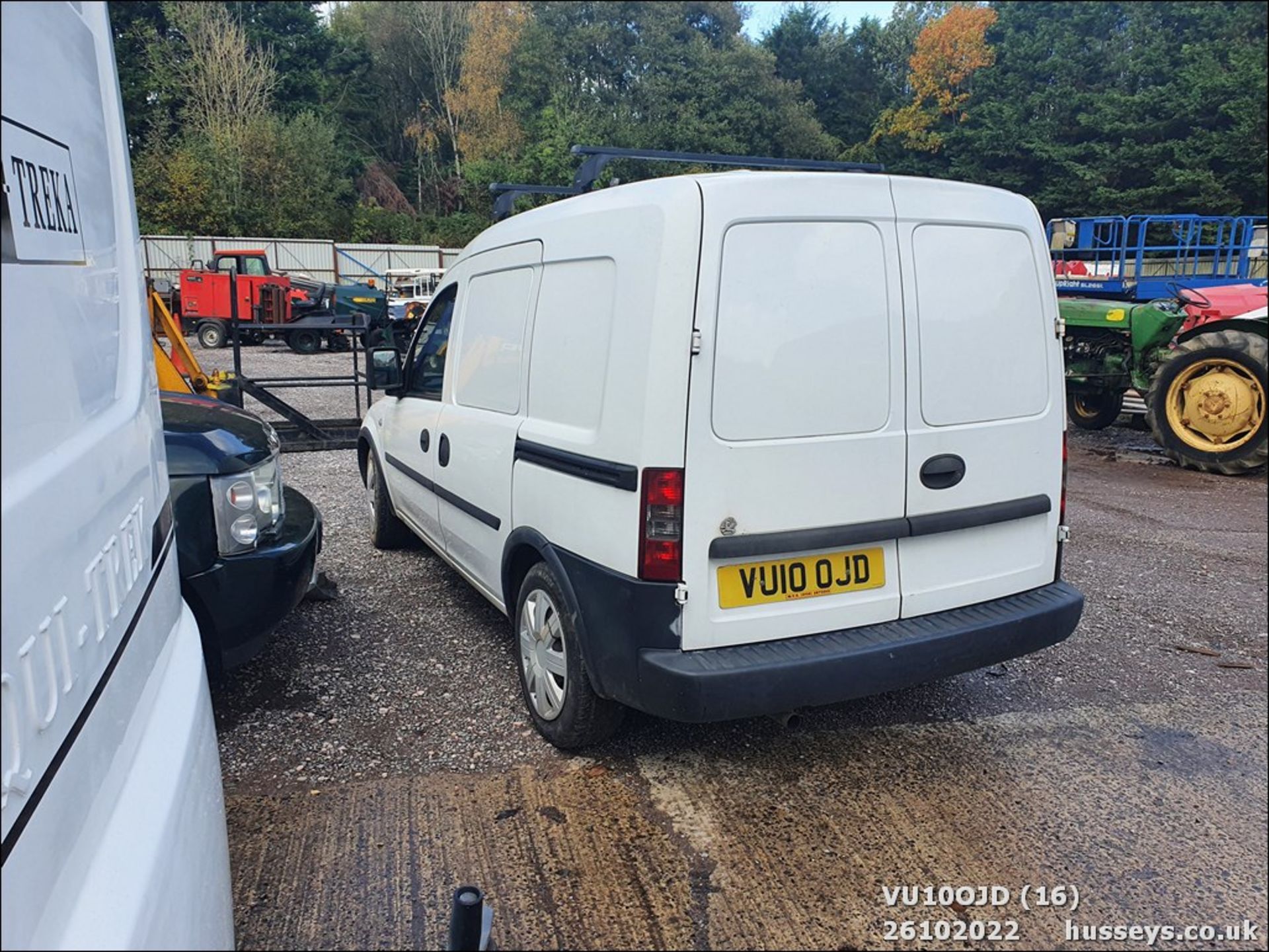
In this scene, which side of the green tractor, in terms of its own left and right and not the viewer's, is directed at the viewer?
left

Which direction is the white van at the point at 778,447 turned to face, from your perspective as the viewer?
facing away from the viewer and to the left of the viewer

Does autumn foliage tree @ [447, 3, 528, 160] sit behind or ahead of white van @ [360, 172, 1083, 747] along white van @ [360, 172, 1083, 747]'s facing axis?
ahead

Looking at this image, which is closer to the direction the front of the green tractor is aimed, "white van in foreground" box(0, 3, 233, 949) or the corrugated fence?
the corrugated fence

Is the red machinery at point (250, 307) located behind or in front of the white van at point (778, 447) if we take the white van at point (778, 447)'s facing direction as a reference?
in front

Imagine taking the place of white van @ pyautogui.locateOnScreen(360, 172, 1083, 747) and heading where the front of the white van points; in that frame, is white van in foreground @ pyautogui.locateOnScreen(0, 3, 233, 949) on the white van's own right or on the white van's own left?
on the white van's own left

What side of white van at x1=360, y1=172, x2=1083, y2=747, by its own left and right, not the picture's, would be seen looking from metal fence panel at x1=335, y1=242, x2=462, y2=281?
front

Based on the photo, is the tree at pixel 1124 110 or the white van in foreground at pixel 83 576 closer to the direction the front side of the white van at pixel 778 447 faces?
the tree

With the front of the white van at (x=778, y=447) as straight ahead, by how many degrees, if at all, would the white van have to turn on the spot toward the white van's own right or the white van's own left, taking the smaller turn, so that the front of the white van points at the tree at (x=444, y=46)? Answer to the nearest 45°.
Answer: approximately 45° to the white van's own right

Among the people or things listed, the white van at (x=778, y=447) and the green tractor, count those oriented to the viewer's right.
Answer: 0

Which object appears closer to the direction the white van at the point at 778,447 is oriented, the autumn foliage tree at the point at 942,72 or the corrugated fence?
the corrugated fence

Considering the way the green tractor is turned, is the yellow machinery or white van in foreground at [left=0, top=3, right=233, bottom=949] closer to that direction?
the yellow machinery

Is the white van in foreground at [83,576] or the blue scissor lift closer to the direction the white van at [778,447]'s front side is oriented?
the blue scissor lift

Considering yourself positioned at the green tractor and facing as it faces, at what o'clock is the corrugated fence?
The corrugated fence is roughly at 1 o'clock from the green tractor.

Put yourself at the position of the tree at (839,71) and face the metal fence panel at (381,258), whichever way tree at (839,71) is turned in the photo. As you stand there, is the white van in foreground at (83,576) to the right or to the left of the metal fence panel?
left

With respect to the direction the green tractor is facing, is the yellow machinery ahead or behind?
ahead
